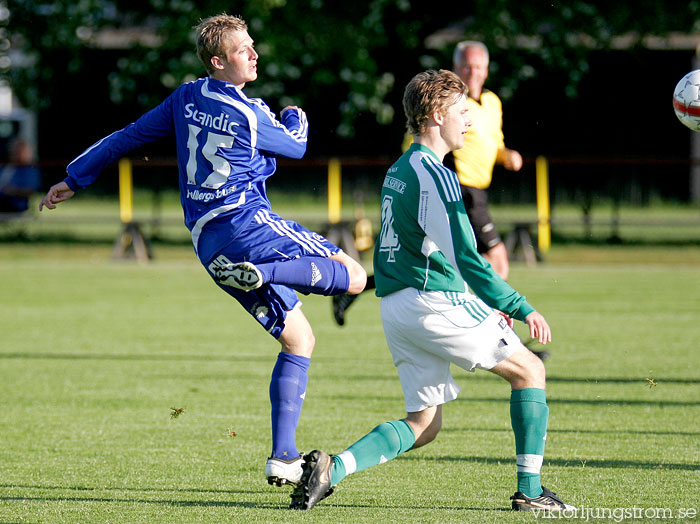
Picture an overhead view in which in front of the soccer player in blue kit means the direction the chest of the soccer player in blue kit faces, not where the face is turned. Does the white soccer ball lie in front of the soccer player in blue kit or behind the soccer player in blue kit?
in front

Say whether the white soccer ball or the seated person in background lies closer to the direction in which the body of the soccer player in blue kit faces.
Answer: the white soccer ball

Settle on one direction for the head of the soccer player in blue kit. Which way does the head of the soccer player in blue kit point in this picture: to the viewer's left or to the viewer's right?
to the viewer's right

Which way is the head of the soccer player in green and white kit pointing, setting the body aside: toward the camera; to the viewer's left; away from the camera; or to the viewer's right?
to the viewer's right
